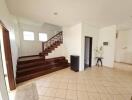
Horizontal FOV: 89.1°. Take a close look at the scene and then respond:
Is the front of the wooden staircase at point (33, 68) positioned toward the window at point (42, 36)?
no

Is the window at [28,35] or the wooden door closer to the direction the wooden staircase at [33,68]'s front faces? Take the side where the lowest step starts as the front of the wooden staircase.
the wooden door

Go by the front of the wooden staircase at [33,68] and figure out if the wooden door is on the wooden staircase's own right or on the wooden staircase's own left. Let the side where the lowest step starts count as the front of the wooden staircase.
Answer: on the wooden staircase's own right

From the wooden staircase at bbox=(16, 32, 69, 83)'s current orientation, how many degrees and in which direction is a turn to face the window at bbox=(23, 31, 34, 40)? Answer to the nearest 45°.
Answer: approximately 135° to its left

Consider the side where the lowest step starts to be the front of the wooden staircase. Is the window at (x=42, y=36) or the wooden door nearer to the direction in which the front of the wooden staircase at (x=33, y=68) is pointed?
the wooden door

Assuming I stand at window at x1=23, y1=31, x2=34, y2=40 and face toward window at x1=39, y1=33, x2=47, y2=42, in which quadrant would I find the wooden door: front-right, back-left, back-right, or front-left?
back-right
